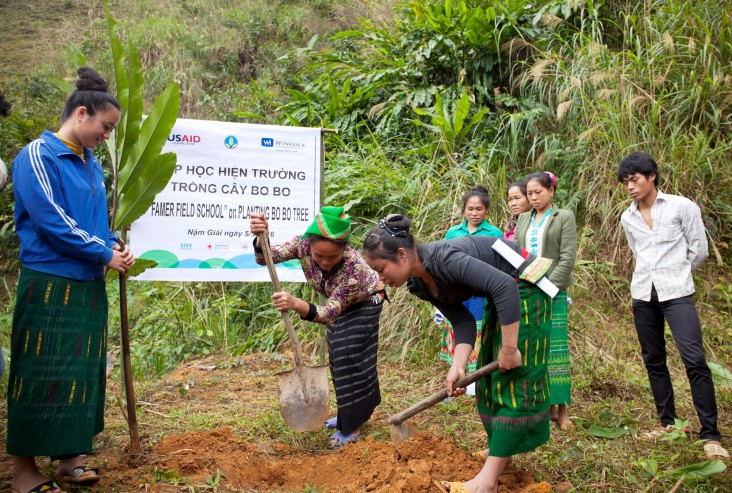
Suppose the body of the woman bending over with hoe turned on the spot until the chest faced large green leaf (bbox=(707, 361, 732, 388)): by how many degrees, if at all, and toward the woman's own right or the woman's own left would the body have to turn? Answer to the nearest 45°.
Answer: approximately 135° to the woman's own right

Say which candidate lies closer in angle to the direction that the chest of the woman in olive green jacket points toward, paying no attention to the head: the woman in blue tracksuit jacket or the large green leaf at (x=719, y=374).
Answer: the woman in blue tracksuit jacket

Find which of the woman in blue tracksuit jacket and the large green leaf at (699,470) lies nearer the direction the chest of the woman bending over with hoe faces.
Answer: the woman in blue tracksuit jacket

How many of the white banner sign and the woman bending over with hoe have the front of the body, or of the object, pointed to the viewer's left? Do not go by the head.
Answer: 1

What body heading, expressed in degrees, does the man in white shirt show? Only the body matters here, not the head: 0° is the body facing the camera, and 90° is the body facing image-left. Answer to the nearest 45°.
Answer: approximately 45°

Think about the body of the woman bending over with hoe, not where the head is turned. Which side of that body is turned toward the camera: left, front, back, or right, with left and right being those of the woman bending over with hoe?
left

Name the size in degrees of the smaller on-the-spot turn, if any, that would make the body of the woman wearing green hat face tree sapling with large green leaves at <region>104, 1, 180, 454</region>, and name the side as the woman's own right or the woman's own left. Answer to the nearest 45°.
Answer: approximately 45° to the woman's own right
